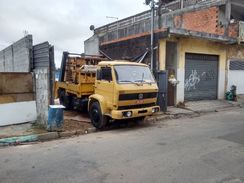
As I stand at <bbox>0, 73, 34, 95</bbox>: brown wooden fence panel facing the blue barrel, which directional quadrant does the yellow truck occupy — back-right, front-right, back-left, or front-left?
front-left

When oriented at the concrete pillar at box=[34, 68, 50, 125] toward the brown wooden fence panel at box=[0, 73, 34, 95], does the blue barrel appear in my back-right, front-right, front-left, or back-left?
back-left

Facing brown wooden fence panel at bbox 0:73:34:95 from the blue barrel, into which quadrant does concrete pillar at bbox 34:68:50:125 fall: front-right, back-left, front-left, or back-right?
front-right

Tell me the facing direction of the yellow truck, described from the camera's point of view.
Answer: facing the viewer and to the right of the viewer

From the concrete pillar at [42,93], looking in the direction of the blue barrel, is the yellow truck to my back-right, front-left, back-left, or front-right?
front-left

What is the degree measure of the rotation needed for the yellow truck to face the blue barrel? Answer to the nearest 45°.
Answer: approximately 135° to its right

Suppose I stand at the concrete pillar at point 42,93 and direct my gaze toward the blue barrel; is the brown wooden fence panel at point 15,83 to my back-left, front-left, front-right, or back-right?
back-right

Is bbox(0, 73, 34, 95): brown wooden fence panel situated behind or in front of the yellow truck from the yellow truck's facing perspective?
behind
